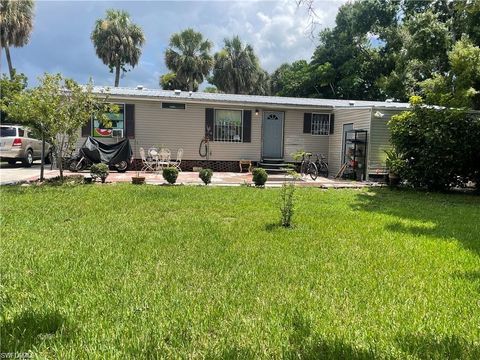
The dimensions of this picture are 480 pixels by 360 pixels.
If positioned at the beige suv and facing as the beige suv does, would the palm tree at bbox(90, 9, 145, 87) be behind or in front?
in front

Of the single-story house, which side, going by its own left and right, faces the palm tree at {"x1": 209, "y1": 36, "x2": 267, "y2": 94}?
back

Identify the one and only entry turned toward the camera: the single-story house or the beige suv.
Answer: the single-story house

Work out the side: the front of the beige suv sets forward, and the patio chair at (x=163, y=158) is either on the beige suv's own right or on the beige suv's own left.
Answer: on the beige suv's own right

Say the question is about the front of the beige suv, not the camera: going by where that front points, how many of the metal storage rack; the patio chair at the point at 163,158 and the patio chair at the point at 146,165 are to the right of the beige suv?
3

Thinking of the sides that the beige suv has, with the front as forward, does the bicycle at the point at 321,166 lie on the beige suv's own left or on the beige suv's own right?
on the beige suv's own right

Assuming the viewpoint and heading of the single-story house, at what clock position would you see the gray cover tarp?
The gray cover tarp is roughly at 2 o'clock from the single-story house.

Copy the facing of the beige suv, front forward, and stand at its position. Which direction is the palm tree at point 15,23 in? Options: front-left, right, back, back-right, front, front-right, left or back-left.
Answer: front-left

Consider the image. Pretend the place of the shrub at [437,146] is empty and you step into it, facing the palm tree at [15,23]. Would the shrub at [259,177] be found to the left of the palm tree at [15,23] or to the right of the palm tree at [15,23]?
left

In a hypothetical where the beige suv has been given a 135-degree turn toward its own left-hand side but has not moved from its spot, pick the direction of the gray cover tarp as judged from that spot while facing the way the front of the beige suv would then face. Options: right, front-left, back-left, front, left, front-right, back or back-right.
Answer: back-left

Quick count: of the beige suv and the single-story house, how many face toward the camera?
1

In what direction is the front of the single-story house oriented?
toward the camera

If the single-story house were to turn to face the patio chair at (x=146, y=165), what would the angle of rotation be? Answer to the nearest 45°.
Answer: approximately 45° to its right

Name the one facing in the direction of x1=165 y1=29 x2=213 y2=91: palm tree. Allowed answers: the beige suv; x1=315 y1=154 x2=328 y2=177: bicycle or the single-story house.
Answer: the beige suv

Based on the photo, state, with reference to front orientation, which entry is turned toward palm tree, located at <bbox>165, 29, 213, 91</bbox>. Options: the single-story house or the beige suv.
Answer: the beige suv
